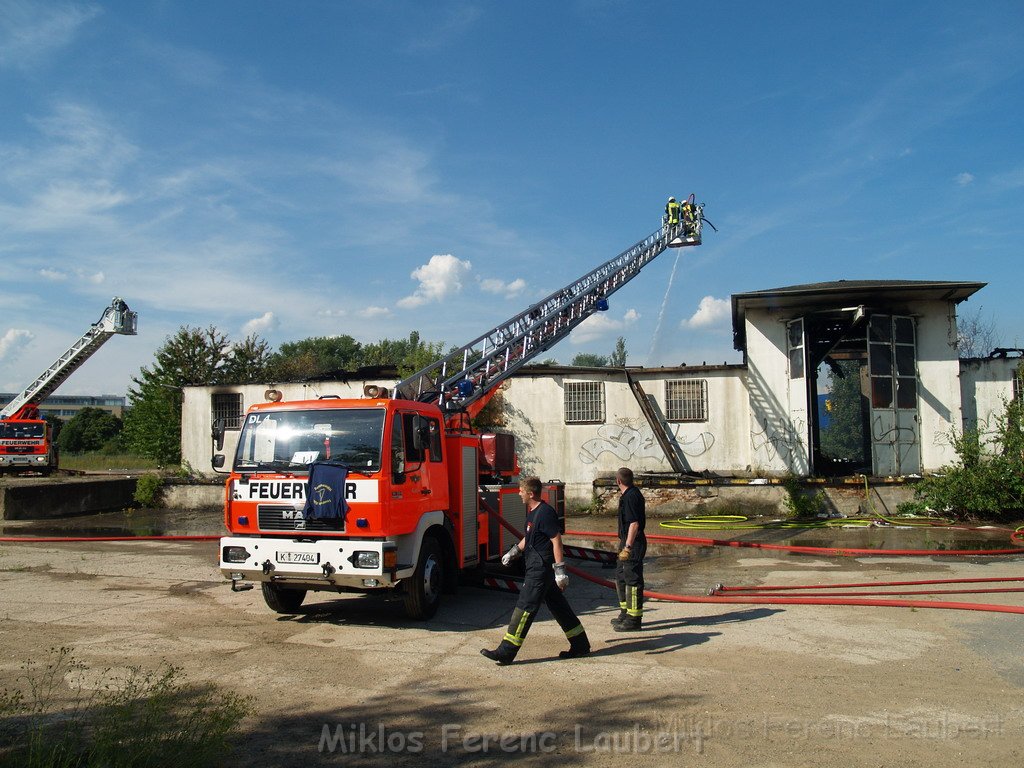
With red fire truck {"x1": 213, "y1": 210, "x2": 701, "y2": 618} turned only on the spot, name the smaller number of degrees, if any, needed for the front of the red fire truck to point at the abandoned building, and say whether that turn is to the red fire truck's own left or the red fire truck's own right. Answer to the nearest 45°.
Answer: approximately 180°

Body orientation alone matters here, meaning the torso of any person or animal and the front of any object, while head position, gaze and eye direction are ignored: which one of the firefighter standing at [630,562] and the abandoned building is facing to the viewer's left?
the firefighter standing

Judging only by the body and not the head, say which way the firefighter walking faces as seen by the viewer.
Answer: to the viewer's left

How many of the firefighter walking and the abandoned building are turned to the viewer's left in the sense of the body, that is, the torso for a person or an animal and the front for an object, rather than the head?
1

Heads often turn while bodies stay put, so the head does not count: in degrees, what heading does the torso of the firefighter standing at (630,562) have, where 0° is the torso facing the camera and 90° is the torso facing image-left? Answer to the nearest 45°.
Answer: approximately 90°

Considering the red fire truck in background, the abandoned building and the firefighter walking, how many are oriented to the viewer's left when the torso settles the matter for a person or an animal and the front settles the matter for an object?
1

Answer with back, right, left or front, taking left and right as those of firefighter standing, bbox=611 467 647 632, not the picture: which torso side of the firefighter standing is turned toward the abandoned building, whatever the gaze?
right

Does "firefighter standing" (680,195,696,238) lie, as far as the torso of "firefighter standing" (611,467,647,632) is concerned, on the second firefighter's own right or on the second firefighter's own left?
on the second firefighter's own right

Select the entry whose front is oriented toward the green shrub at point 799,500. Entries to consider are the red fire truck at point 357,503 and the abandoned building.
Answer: the abandoned building
